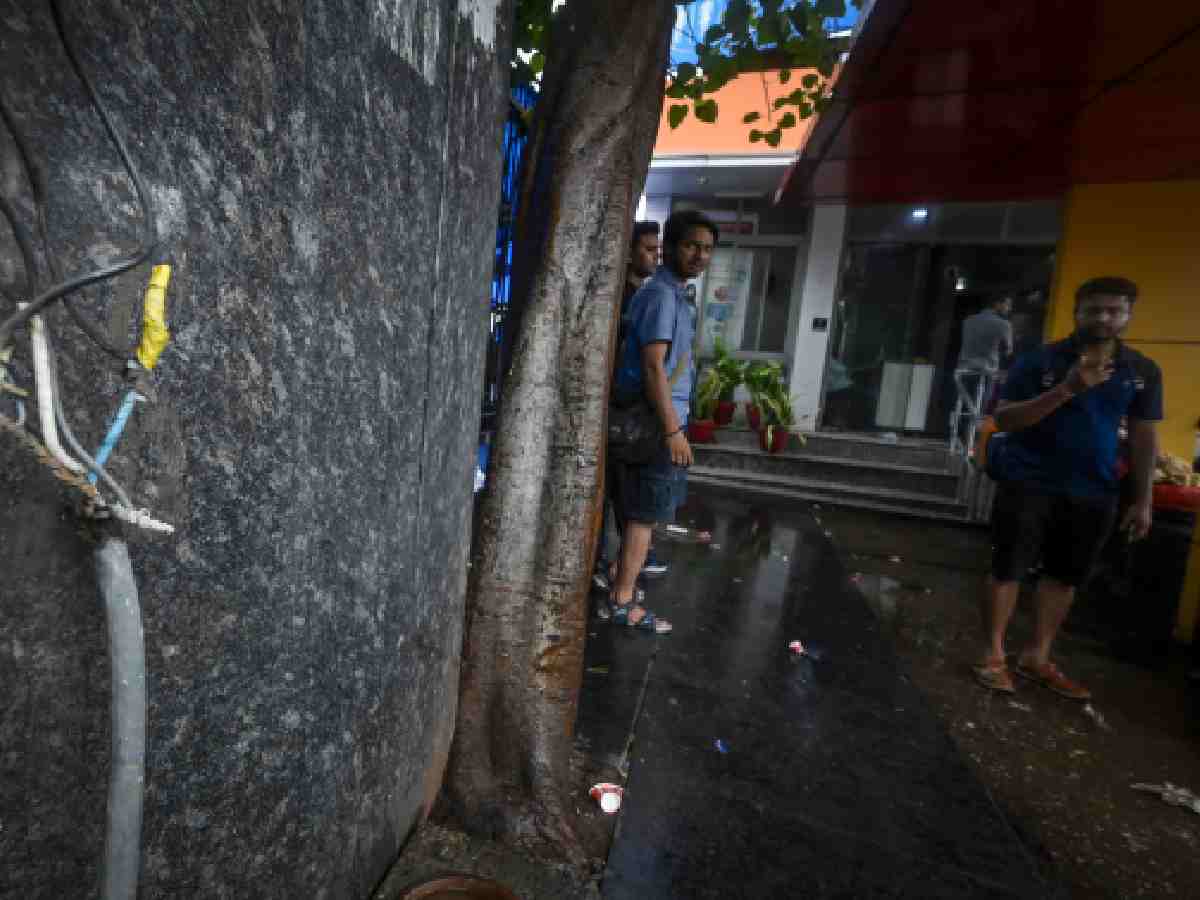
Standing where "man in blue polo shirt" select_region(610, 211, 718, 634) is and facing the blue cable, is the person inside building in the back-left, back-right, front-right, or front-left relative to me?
back-left

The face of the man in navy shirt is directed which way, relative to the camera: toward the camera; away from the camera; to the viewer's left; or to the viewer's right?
toward the camera

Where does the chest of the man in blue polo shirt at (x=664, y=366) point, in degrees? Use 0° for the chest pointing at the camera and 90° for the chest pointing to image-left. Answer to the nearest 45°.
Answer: approximately 270°

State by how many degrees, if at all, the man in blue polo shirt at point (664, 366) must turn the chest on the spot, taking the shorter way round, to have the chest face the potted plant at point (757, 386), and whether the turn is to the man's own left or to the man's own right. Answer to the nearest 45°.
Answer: approximately 90° to the man's own left

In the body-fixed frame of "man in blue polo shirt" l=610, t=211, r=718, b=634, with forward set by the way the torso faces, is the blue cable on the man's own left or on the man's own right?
on the man's own right

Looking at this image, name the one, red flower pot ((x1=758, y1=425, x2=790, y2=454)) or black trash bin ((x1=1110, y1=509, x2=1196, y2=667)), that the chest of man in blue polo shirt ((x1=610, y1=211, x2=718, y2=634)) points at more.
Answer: the black trash bin

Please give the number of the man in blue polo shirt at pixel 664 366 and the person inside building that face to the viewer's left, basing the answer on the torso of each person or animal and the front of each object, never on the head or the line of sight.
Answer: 0

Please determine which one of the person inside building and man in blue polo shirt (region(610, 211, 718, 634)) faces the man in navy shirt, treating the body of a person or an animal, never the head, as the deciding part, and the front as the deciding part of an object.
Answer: the man in blue polo shirt

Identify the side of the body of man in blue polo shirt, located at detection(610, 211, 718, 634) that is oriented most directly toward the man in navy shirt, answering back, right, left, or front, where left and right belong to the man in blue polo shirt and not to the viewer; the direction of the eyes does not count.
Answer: front

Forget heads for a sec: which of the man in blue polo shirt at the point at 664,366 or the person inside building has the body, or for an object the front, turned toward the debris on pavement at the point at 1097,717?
the man in blue polo shirt

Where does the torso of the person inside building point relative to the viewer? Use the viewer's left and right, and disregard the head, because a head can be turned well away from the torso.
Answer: facing away from the viewer and to the right of the viewer

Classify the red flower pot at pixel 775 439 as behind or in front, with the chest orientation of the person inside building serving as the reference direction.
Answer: behind
